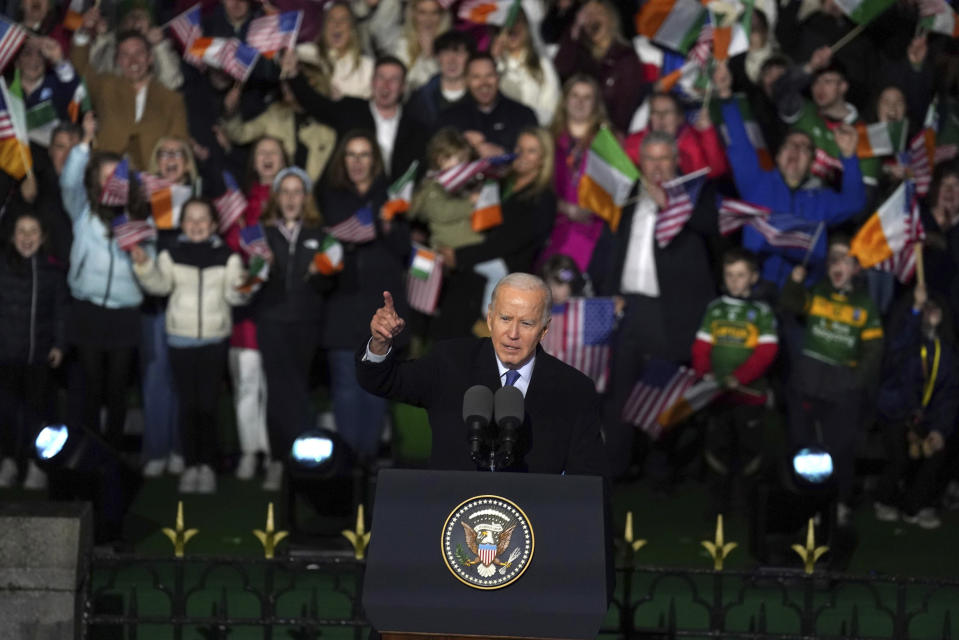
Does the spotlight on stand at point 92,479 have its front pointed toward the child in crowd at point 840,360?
no

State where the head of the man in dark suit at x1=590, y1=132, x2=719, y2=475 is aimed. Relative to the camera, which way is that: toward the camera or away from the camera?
toward the camera

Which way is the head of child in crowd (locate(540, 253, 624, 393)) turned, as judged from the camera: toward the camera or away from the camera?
toward the camera

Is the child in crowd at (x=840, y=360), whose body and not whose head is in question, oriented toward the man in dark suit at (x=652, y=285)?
no

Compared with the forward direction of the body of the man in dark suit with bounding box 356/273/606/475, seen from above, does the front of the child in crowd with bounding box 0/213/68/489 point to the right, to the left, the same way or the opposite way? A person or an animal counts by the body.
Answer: the same way

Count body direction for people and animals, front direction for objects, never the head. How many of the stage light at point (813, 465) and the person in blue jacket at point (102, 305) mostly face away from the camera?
0

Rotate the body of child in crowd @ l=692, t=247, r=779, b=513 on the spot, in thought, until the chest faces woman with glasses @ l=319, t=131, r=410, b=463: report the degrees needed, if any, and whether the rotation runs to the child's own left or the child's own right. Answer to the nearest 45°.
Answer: approximately 90° to the child's own right

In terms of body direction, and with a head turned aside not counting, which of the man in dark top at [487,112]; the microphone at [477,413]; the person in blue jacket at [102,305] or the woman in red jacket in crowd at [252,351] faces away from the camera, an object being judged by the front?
the microphone

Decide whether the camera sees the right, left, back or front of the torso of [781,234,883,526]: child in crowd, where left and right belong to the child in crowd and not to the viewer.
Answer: front

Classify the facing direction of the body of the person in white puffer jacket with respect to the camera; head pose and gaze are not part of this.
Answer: toward the camera

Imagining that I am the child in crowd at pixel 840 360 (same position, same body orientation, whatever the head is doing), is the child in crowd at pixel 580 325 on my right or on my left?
on my right

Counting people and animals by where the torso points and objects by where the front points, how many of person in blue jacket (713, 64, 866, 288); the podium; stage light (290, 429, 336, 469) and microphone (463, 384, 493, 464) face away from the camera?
1

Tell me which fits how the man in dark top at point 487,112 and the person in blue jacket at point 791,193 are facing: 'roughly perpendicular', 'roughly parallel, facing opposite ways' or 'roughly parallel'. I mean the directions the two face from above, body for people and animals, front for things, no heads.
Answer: roughly parallel

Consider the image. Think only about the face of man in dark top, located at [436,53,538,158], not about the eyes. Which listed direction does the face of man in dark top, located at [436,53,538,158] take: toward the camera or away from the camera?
toward the camera

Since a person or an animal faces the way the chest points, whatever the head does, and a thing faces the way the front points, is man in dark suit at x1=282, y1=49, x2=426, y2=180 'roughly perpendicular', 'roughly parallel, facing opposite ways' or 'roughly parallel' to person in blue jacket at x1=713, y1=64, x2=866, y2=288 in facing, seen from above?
roughly parallel

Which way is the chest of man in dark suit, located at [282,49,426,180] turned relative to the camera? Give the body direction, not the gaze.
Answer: toward the camera

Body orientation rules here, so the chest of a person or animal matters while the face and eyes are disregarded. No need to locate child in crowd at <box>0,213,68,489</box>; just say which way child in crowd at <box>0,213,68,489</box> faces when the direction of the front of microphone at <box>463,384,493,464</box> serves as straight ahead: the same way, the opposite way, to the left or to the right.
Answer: the opposite way

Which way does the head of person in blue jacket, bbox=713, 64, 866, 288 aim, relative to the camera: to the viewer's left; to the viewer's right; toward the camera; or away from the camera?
toward the camera

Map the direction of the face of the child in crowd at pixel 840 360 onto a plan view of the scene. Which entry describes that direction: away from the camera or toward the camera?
toward the camera

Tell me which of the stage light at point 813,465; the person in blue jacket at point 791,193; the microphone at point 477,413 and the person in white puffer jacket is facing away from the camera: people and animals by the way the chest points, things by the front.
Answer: the microphone
